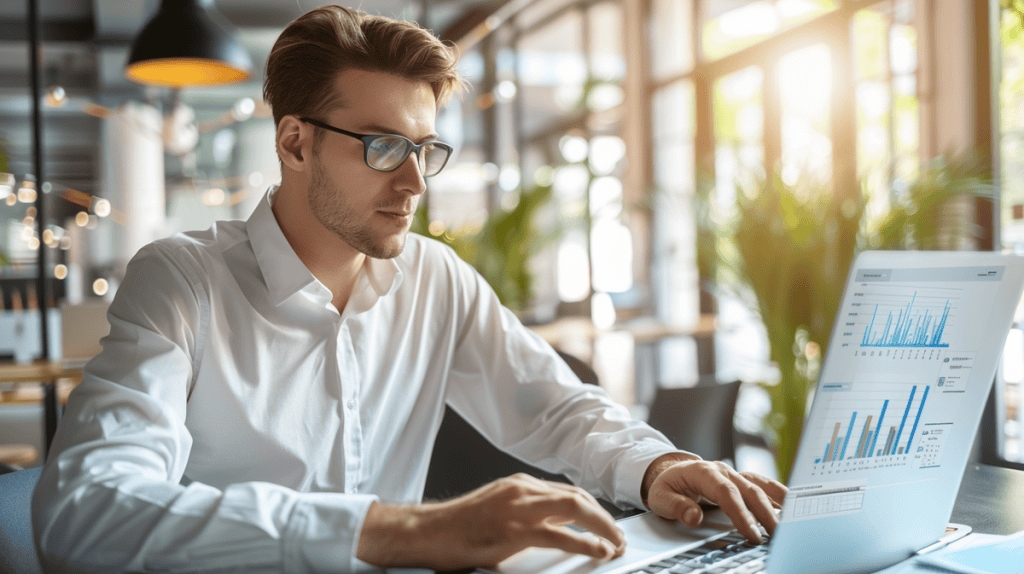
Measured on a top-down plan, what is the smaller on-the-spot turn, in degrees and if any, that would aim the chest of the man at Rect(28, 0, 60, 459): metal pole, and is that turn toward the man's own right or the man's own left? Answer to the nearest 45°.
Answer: approximately 180°

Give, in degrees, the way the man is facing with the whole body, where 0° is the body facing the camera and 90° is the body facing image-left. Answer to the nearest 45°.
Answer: approximately 315°

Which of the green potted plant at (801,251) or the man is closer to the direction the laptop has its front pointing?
the man

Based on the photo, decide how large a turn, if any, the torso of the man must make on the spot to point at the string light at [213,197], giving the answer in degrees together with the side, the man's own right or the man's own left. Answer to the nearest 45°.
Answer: approximately 135° to the man's own left

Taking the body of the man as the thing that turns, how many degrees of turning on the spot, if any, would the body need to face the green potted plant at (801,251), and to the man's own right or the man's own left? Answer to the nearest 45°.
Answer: approximately 90° to the man's own left
